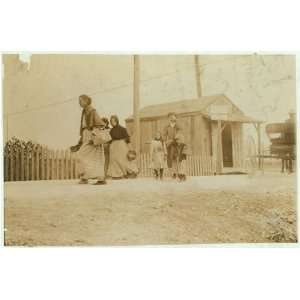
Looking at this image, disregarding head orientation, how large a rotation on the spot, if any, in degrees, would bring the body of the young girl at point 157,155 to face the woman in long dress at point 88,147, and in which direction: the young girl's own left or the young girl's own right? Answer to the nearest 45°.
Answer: approximately 90° to the young girl's own right

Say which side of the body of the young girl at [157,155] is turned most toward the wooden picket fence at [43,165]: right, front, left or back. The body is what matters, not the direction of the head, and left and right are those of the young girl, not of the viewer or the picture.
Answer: right

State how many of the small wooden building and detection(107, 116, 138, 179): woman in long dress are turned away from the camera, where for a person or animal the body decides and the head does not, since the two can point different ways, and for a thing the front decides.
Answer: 0

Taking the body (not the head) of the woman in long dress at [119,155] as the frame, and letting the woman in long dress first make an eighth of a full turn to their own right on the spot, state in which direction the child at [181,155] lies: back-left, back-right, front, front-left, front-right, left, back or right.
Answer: back

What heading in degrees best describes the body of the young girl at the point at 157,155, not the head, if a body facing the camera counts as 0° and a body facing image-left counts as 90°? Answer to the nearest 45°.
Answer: approximately 0°

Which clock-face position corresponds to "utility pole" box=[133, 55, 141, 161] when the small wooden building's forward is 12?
The utility pole is roughly at 4 o'clock from the small wooden building.

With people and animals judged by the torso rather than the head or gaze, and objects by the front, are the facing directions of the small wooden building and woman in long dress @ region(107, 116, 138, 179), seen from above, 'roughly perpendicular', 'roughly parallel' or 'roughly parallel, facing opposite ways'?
roughly perpendicular

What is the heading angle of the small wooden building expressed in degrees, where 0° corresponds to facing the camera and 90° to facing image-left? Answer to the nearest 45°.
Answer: approximately 315°
